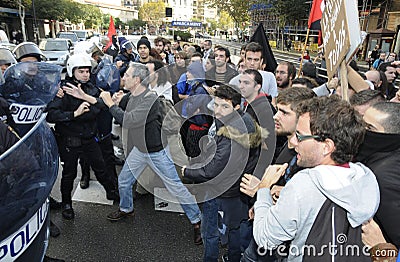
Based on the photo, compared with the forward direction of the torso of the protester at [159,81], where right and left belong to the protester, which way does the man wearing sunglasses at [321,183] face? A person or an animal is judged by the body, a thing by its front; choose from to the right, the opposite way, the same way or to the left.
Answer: the same way

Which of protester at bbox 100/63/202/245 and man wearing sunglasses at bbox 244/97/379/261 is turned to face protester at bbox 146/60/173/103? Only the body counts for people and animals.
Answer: the man wearing sunglasses

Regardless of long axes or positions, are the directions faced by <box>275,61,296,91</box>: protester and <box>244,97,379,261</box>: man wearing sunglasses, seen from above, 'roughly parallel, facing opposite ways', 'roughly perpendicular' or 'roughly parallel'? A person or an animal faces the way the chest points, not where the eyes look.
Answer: roughly perpendicular

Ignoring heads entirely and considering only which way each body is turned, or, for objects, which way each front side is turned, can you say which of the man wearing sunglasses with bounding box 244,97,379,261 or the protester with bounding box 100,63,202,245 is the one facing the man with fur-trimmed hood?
the man wearing sunglasses

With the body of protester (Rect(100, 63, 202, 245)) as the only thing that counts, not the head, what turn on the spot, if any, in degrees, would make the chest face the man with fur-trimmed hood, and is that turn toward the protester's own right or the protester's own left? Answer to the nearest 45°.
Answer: approximately 135° to the protester's own left

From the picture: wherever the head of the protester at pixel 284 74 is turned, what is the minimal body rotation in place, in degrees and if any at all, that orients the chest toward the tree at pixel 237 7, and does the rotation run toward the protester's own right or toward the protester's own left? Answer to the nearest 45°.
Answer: approximately 135° to the protester's own right

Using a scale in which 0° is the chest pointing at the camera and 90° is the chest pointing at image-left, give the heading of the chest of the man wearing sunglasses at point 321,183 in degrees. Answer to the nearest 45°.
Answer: approximately 135°

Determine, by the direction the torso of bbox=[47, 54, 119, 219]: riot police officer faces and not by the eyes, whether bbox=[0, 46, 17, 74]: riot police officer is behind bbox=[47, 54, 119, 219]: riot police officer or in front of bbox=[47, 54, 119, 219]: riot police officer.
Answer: behind

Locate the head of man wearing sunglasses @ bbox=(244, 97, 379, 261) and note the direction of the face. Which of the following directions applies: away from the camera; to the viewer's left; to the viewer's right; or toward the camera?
to the viewer's left

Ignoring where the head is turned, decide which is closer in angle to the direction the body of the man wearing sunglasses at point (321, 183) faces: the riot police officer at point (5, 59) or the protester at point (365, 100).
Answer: the riot police officer

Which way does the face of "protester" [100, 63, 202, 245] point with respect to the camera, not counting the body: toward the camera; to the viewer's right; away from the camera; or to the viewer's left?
to the viewer's left

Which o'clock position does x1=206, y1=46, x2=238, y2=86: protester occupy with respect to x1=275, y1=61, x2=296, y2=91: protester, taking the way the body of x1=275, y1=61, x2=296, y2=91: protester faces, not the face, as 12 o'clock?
x1=206, y1=46, x2=238, y2=86: protester is roughly at 2 o'clock from x1=275, y1=61, x2=296, y2=91: protester.

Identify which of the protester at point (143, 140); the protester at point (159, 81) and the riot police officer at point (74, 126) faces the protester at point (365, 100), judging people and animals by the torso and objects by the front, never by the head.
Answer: the riot police officer

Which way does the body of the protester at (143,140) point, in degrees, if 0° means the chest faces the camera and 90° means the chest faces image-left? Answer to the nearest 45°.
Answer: approximately 90°

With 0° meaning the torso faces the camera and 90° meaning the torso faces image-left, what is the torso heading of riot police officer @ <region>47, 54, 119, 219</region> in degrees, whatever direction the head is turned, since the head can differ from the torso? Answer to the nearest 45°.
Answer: approximately 315°
